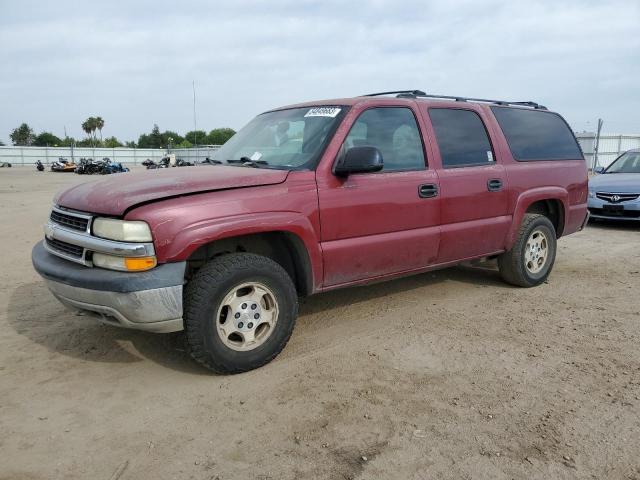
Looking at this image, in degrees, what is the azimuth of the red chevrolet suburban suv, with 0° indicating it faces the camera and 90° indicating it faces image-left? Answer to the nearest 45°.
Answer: approximately 45°

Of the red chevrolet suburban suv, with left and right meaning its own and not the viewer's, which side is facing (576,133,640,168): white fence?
back
